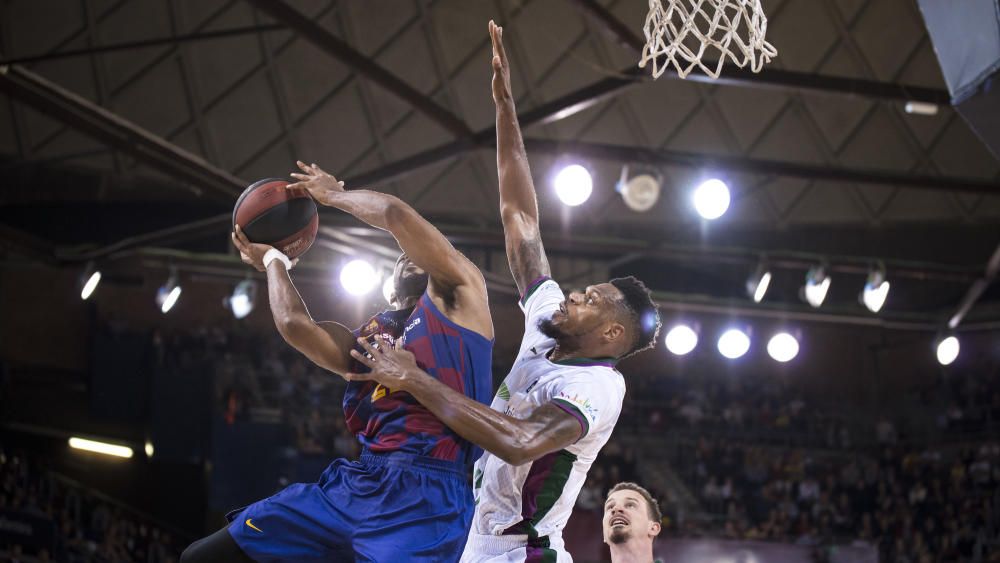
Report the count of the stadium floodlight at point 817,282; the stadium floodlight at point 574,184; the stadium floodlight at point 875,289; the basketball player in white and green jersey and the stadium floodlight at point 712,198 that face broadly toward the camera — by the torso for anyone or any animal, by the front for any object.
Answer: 4

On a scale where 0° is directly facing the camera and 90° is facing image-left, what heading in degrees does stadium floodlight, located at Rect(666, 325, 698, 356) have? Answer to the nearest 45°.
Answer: approximately 0°

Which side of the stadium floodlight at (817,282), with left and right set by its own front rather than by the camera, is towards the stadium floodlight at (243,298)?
right
